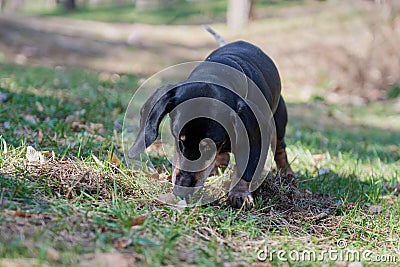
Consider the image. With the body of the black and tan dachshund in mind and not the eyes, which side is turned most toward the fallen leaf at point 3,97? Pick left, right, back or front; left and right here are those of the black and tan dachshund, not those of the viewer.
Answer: right

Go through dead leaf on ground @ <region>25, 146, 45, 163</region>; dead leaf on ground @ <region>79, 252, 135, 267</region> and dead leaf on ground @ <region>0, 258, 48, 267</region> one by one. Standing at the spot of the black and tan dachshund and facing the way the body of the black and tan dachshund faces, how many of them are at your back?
0

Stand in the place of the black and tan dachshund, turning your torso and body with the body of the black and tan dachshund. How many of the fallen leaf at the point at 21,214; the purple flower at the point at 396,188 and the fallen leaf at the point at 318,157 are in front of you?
1

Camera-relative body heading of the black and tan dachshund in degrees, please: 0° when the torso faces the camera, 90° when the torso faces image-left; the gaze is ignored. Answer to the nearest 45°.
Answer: approximately 45°

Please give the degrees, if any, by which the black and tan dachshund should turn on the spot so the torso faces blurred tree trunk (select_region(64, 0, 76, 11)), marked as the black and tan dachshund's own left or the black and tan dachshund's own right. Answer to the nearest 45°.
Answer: approximately 135° to the black and tan dachshund's own right

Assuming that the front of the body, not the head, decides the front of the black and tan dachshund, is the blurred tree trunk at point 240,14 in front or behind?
behind

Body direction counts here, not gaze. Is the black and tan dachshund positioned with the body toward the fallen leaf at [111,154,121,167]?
no

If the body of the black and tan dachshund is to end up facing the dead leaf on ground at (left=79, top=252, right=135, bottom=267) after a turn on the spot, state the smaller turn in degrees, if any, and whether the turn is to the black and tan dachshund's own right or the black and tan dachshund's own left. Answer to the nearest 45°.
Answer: approximately 45° to the black and tan dachshund's own left

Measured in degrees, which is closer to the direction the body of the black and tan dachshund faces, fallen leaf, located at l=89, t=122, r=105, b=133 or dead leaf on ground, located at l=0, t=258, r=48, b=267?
the dead leaf on ground

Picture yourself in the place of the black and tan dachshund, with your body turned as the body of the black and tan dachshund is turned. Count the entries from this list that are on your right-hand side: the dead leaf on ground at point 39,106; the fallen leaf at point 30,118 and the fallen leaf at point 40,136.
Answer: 3

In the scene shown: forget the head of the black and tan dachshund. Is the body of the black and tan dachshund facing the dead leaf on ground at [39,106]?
no
